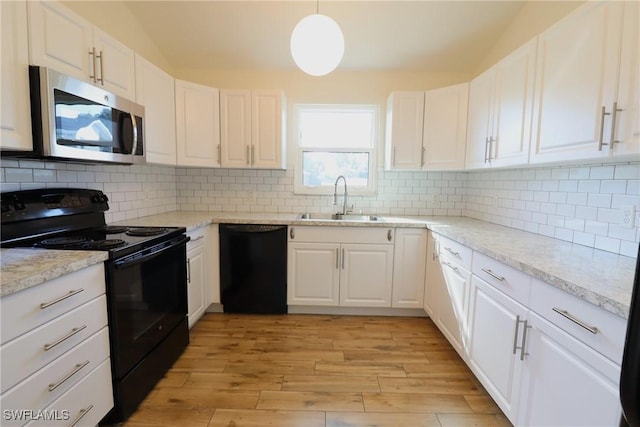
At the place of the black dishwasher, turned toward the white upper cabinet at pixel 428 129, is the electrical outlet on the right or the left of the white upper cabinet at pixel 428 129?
right

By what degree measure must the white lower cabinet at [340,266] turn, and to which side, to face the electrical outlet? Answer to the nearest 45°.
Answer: approximately 45° to its left

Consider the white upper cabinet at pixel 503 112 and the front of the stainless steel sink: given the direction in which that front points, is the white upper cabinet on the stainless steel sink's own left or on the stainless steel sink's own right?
on the stainless steel sink's own left

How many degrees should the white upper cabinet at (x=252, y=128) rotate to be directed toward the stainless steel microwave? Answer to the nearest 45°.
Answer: approximately 45° to its right
